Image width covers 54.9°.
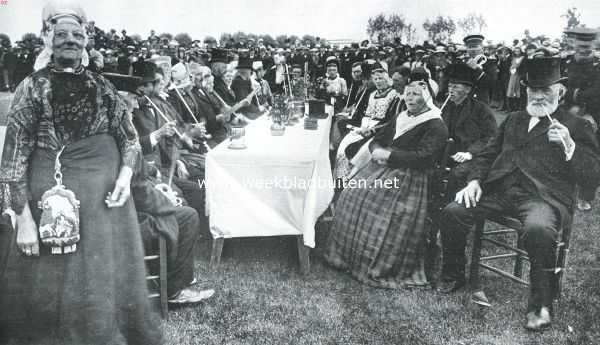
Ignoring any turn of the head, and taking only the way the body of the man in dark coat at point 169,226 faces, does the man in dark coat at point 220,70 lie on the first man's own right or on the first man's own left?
on the first man's own left

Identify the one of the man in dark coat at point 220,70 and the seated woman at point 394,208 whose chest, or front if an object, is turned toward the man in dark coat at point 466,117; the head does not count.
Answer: the man in dark coat at point 220,70

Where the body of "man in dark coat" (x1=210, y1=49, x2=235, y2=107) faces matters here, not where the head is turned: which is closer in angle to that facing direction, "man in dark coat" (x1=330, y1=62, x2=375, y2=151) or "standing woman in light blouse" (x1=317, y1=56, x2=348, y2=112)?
the man in dark coat

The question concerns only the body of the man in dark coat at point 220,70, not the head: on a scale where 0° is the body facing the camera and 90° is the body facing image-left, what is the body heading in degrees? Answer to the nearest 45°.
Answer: approximately 315°

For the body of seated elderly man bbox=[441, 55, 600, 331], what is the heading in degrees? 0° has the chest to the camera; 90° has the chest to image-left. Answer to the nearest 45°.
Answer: approximately 45°

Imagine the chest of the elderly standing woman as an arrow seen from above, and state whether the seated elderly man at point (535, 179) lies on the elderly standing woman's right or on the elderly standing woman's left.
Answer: on the elderly standing woman's left

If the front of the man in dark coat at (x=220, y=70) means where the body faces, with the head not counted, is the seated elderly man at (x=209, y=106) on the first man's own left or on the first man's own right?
on the first man's own right

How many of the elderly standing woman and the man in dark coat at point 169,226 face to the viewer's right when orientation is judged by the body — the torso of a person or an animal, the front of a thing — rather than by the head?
1

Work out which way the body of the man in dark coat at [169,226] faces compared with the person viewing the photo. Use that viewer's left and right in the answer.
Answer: facing to the right of the viewer

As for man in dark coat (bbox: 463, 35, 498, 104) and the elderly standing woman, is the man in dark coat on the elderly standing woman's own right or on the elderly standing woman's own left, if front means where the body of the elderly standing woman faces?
on the elderly standing woman's own left

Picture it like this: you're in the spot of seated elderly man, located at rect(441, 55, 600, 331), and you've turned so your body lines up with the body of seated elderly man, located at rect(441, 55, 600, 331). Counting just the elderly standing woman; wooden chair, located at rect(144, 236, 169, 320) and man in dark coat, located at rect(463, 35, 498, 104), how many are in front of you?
2

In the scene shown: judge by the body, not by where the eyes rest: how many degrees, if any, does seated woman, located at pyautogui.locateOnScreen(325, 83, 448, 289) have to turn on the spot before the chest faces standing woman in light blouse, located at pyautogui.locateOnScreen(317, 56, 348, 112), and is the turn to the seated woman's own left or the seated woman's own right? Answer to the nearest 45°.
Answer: approximately 135° to the seated woman's own right

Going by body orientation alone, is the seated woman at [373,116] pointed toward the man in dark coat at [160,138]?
yes
